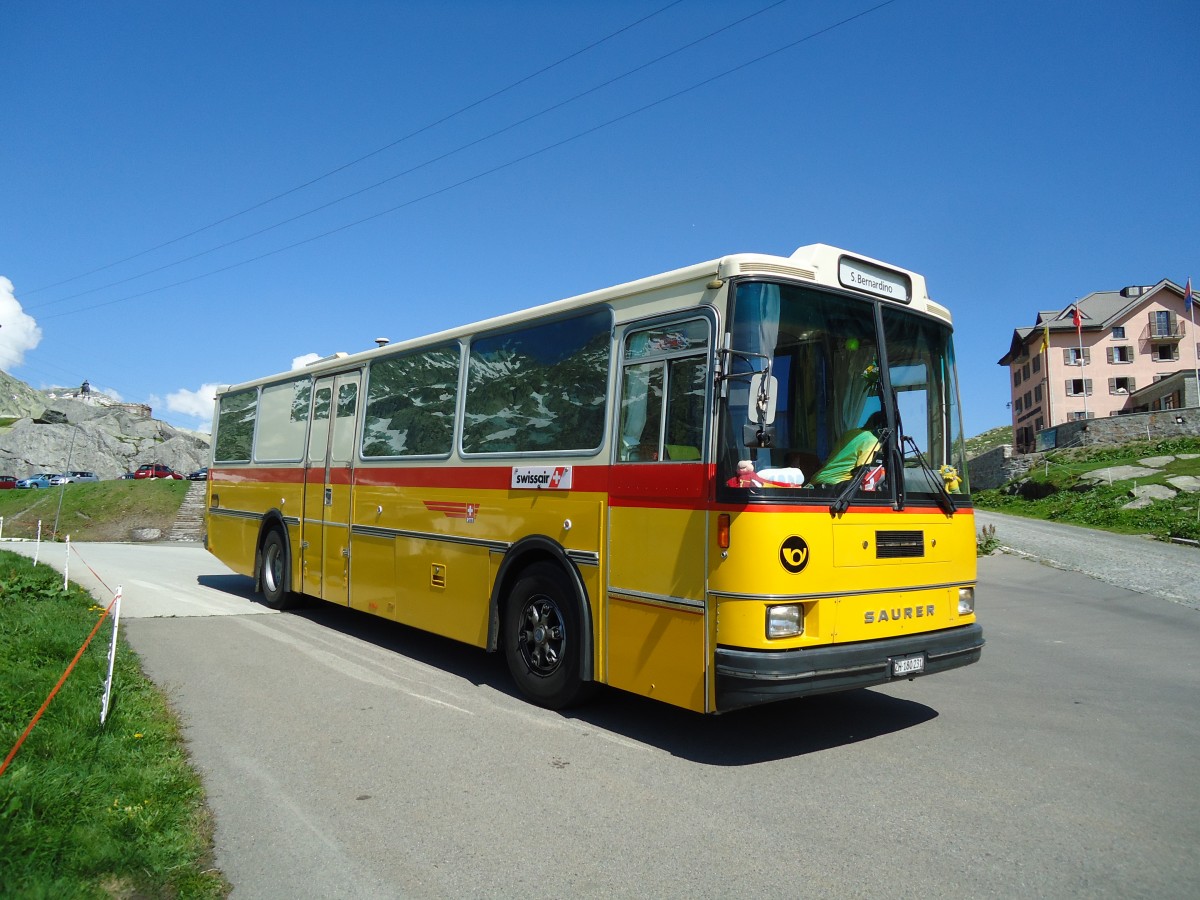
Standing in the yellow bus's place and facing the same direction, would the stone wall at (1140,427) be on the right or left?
on its left

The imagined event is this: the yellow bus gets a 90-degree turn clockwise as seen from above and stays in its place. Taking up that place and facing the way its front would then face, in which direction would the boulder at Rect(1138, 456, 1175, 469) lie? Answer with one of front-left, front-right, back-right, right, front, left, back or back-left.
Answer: back

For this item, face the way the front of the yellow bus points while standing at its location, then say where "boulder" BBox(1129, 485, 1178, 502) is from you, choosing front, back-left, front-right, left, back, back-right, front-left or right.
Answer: left

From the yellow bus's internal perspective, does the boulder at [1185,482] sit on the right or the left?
on its left

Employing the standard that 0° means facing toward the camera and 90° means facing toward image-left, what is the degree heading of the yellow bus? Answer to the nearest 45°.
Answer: approximately 315°
